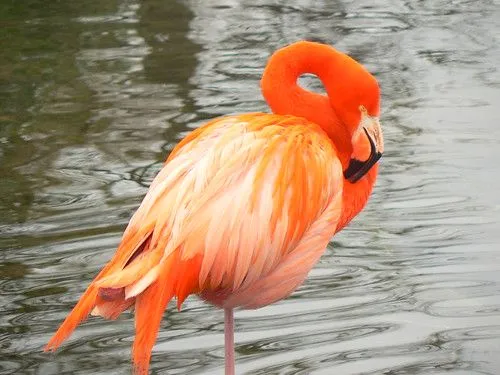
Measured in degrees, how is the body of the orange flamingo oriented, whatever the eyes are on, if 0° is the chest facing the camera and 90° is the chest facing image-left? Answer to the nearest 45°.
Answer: approximately 270°
